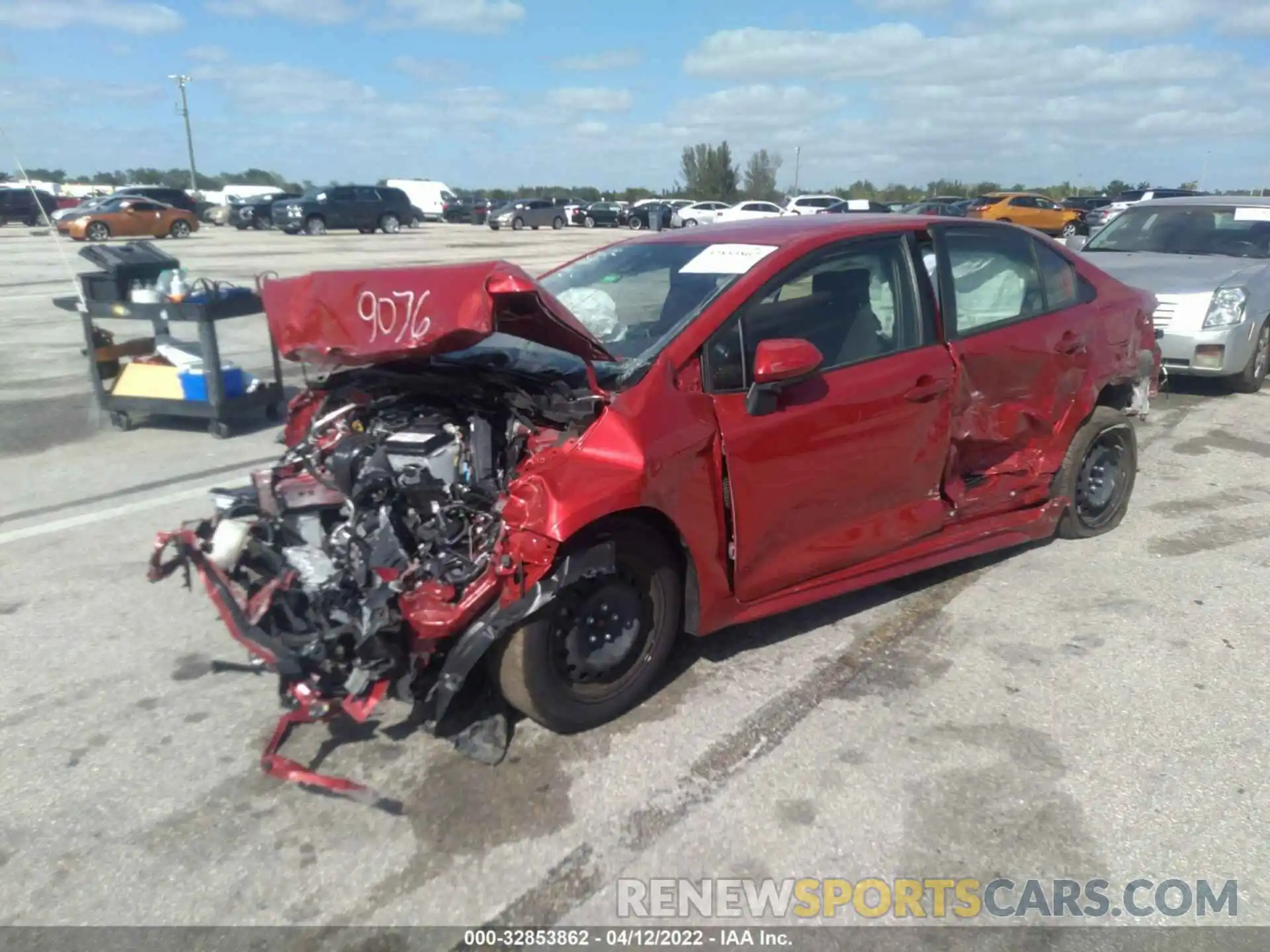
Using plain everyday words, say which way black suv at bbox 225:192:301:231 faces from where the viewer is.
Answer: facing the viewer and to the left of the viewer

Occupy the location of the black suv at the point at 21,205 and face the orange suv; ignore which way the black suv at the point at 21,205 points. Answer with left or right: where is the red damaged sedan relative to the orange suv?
right
